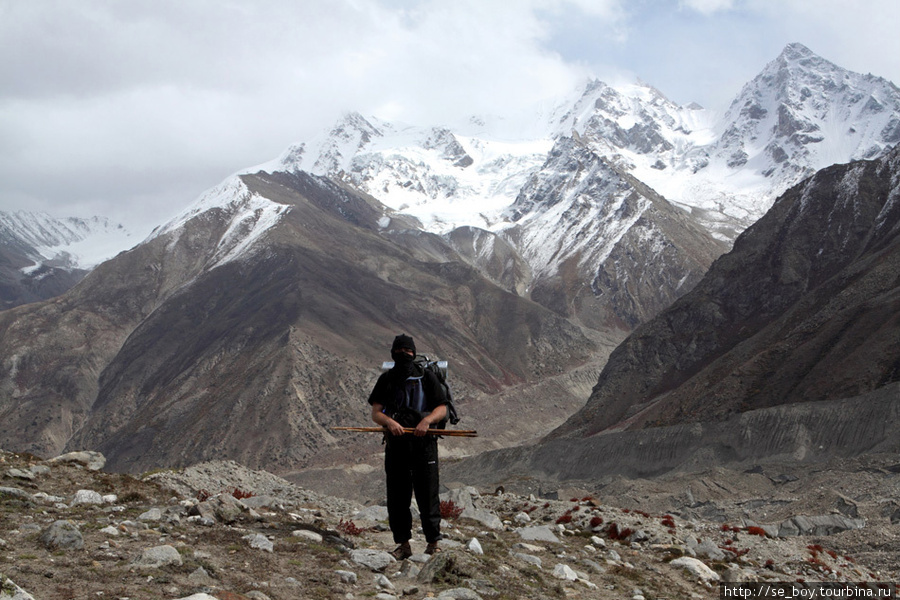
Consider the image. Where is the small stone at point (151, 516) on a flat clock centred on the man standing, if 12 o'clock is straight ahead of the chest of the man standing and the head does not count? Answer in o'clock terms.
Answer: The small stone is roughly at 4 o'clock from the man standing.

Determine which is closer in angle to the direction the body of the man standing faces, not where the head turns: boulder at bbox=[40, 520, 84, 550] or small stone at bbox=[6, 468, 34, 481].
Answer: the boulder

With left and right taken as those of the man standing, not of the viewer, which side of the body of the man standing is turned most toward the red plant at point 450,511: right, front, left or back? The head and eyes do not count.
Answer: back

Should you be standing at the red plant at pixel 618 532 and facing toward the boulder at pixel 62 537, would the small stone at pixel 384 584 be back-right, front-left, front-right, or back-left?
front-left

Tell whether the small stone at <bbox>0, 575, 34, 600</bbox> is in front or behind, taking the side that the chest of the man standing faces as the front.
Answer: in front

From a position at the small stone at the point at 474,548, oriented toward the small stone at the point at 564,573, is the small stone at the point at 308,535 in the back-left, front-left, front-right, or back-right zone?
back-right

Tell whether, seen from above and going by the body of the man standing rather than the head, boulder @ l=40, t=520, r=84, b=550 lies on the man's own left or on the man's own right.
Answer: on the man's own right

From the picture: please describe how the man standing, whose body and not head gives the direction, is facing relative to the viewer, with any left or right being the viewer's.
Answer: facing the viewer

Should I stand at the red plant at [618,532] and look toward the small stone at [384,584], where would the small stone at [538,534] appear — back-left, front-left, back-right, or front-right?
front-right

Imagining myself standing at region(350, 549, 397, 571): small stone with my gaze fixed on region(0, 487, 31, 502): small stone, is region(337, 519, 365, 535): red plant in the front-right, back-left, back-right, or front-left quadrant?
front-right

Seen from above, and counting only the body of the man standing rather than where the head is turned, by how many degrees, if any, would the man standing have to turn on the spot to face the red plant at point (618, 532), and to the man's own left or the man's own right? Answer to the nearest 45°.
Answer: approximately 135° to the man's own left

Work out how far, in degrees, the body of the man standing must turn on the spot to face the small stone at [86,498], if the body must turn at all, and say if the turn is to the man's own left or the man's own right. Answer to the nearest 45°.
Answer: approximately 135° to the man's own right
